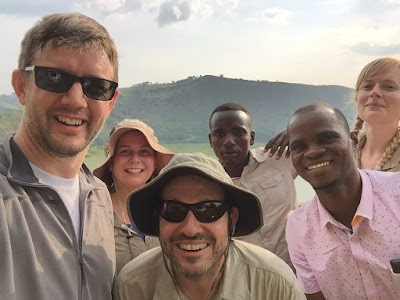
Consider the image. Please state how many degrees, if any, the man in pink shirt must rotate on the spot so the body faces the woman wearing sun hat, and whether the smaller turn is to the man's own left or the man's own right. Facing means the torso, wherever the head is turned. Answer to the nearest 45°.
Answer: approximately 90° to the man's own right

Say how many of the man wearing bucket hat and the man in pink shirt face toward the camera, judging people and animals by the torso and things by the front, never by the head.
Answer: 2

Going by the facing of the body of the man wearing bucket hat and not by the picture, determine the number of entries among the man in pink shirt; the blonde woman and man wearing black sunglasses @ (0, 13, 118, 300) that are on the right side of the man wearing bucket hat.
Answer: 1

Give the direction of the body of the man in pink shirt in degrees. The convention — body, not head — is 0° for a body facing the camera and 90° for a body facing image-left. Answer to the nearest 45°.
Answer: approximately 0°

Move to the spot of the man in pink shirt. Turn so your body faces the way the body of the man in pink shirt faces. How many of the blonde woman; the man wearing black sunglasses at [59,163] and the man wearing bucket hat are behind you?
1

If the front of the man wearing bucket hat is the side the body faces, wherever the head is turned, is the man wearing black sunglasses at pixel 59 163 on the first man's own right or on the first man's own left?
on the first man's own right

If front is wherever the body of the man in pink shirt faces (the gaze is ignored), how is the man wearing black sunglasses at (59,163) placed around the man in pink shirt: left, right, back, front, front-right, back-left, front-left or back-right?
front-right

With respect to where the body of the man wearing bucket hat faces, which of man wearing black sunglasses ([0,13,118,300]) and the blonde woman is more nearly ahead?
the man wearing black sunglasses
